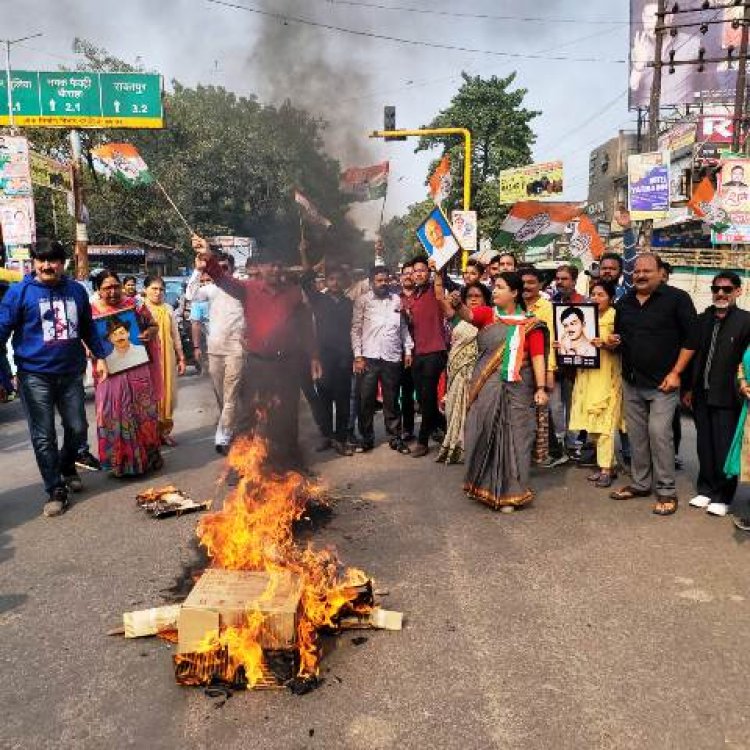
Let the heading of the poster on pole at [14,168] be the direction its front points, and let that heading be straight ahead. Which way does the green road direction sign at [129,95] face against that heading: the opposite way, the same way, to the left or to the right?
the same way

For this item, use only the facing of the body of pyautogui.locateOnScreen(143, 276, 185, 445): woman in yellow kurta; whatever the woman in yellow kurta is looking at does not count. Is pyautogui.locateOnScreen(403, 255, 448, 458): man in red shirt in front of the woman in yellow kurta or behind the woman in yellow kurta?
in front

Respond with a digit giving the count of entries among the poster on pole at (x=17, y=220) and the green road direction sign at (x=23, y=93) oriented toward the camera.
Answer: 2

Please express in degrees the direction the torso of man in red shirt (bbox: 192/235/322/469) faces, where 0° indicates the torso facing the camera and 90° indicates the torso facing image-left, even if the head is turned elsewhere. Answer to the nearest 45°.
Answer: approximately 0°

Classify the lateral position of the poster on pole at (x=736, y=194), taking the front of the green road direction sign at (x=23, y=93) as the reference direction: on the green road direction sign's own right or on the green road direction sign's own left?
on the green road direction sign's own left

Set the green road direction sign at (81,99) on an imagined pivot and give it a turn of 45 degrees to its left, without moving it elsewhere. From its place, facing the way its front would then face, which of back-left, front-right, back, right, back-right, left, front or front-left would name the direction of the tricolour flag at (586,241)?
front

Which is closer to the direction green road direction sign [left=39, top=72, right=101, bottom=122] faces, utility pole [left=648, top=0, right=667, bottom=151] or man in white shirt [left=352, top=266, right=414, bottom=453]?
the man in white shirt

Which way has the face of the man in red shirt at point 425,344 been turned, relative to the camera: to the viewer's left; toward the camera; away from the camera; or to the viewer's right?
toward the camera

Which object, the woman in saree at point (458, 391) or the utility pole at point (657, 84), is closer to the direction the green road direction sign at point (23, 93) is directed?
the woman in saree

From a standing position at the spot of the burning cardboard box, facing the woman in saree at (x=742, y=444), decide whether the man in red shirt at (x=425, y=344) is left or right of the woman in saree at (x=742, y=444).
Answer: left

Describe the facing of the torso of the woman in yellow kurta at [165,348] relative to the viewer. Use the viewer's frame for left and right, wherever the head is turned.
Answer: facing the viewer and to the right of the viewer

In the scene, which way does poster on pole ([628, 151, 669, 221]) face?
toward the camera

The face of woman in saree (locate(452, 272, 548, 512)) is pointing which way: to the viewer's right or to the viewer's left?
to the viewer's left

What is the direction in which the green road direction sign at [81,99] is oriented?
toward the camera

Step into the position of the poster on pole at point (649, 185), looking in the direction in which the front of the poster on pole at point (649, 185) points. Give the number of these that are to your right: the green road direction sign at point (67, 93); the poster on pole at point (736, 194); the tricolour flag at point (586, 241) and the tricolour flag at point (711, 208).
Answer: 2
